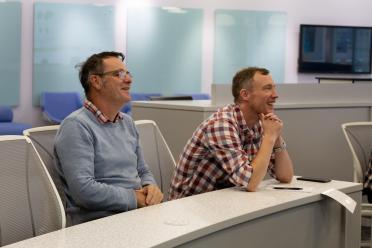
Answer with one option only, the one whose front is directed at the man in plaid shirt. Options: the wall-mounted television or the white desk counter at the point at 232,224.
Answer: the wall-mounted television

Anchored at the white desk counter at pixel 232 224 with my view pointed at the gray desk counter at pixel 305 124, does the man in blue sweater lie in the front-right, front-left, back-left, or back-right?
front-left

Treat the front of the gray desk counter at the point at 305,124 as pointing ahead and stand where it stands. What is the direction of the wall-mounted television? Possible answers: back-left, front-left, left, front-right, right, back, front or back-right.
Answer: back

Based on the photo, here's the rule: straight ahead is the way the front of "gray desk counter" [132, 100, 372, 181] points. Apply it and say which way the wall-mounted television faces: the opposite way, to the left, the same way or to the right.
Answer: the same way

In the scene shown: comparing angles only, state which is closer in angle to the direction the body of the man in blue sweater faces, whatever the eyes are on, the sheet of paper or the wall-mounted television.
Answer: the sheet of paper

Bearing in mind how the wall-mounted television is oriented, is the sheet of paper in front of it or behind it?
in front

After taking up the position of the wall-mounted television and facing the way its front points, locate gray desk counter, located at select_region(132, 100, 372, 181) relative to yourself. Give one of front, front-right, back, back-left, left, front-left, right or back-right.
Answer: front

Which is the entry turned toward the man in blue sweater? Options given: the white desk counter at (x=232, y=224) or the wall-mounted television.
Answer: the wall-mounted television

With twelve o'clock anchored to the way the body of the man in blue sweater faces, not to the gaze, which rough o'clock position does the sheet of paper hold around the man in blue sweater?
The sheet of paper is roughly at 11 o'clock from the man in blue sweater.

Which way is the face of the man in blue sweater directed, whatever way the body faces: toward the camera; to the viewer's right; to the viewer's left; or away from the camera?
to the viewer's right

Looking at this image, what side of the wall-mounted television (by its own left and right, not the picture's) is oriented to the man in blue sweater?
front

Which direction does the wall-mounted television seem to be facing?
toward the camera
